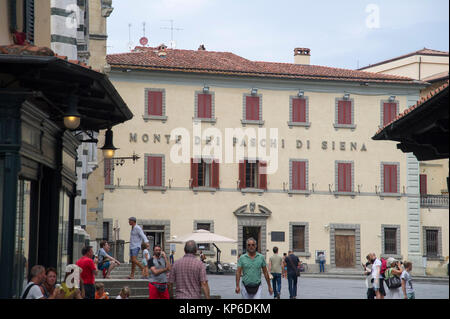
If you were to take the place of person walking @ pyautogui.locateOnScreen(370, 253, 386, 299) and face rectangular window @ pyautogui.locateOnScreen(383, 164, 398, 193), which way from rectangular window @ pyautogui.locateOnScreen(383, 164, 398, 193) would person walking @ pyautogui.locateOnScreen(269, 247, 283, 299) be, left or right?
left

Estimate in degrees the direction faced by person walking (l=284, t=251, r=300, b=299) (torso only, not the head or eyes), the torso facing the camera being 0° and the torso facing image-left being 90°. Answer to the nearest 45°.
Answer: approximately 180°

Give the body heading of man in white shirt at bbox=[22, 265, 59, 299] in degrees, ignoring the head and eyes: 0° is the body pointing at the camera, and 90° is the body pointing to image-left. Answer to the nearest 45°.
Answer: approximately 270°

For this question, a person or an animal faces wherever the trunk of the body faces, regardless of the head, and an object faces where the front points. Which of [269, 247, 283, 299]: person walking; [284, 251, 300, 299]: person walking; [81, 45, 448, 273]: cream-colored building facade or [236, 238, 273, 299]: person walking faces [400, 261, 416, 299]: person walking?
the cream-colored building facade

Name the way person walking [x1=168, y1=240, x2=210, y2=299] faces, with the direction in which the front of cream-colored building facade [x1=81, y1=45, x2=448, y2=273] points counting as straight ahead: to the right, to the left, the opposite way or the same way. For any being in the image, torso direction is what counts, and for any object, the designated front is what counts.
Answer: the opposite way

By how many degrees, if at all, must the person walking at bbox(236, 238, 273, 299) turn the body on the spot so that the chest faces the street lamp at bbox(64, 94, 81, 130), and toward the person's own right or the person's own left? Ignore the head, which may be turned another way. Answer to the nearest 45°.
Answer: approximately 45° to the person's own right
